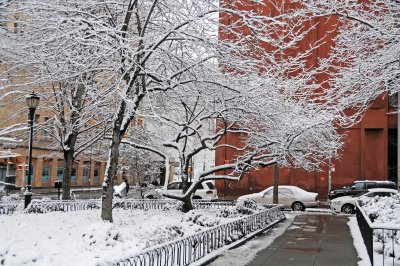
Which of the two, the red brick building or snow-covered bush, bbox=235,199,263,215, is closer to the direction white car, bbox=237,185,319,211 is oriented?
the snow-covered bush

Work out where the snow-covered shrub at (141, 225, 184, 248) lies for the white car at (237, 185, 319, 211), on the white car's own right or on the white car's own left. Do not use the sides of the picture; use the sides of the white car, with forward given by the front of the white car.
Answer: on the white car's own left

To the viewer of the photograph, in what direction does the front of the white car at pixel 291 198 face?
facing to the left of the viewer

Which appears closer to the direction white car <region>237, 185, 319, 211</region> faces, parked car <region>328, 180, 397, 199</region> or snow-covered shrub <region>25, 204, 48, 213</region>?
the snow-covered shrub

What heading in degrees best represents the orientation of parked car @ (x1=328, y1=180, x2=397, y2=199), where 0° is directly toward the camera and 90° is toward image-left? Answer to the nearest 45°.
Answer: approximately 90°

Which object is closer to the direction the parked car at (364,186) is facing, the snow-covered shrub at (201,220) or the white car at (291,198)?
the white car

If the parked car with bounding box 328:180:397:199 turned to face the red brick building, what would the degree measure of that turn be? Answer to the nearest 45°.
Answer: approximately 90° to its right

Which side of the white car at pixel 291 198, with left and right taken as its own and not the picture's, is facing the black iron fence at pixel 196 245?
left

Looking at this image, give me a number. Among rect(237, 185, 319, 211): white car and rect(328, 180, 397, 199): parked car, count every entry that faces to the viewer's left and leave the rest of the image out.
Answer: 2
